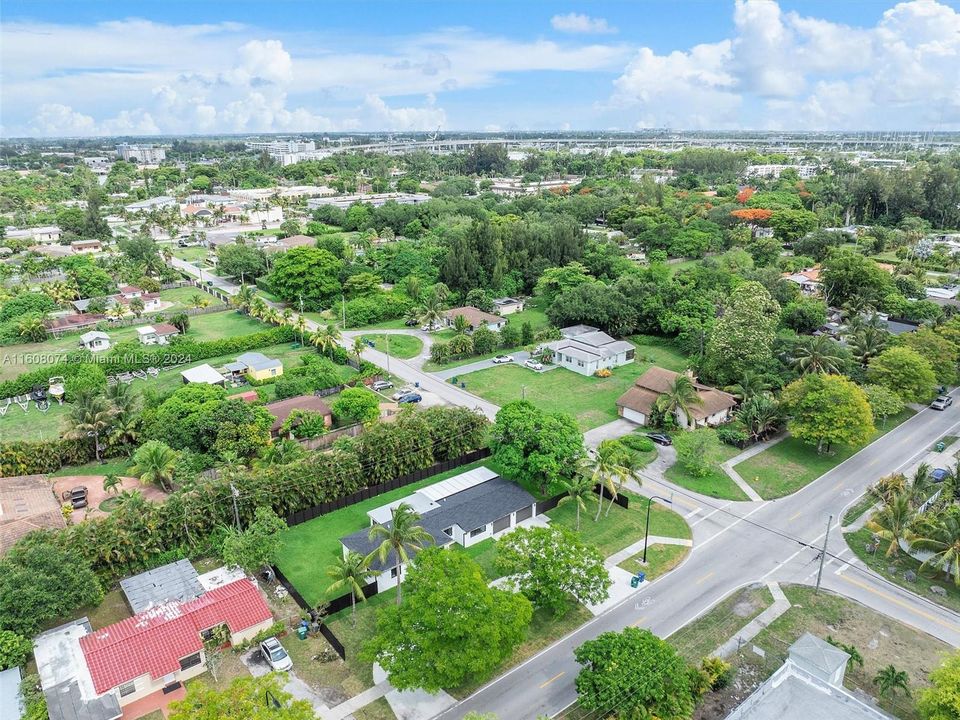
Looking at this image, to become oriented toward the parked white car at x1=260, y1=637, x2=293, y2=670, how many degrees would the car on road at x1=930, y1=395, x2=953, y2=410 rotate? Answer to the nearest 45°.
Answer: approximately 45° to its left

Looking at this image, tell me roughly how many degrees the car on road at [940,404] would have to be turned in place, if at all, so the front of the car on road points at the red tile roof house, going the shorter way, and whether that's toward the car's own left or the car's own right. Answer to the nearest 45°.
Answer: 0° — it already faces it

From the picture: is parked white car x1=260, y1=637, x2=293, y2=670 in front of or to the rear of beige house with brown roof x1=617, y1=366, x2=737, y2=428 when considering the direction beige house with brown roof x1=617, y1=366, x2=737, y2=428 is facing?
in front

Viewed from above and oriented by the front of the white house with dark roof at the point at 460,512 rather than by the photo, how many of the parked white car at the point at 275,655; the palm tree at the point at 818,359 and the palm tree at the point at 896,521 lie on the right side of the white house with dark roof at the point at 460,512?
1

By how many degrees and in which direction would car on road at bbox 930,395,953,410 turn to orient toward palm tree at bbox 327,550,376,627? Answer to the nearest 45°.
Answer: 0° — it already faces it

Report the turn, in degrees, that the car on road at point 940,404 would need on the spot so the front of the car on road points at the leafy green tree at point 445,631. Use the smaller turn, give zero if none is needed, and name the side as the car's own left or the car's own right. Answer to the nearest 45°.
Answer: approximately 45° to the car's own left

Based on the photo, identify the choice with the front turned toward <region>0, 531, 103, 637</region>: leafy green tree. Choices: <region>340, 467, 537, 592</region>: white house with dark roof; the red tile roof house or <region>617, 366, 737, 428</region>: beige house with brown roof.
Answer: the beige house with brown roof

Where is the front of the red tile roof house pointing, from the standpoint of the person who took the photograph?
facing the viewer and to the right of the viewer

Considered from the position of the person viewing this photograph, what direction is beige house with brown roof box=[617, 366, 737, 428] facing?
facing the viewer and to the left of the viewer

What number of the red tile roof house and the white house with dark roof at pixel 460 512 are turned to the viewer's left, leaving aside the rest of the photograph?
0

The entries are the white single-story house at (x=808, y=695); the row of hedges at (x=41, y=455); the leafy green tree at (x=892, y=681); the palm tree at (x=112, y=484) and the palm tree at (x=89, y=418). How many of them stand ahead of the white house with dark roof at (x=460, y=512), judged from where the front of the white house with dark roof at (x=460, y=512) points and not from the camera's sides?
2

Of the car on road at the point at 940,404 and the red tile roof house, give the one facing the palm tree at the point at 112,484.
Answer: the car on road

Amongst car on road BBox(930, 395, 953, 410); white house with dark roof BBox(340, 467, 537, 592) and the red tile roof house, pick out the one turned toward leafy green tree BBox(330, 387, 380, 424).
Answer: the car on road

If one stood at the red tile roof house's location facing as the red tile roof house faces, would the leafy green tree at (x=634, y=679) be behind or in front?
in front

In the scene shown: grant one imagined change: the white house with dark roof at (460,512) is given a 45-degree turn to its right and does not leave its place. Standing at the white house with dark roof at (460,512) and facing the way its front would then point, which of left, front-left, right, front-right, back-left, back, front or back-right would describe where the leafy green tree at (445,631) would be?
front
